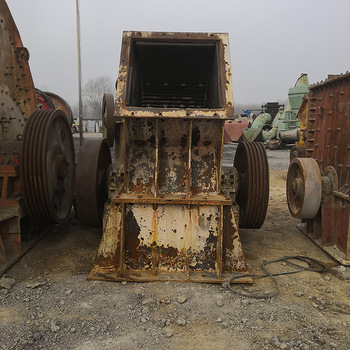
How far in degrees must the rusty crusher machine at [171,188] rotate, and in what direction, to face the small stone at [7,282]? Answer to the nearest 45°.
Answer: approximately 90° to its right

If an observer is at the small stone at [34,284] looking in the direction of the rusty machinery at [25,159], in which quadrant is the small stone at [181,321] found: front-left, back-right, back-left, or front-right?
back-right

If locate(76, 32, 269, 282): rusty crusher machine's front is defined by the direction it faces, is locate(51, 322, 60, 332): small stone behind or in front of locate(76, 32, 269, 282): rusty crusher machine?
in front

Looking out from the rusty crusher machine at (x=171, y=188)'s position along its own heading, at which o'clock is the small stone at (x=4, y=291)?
The small stone is roughly at 2 o'clock from the rusty crusher machine.

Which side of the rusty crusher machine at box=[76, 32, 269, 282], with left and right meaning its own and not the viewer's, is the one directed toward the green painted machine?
back

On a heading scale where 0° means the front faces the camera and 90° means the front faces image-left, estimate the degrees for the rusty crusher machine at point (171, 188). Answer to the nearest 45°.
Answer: approximately 0°

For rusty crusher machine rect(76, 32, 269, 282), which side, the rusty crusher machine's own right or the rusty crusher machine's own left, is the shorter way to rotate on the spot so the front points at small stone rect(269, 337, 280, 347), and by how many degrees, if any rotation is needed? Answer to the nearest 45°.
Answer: approximately 45° to the rusty crusher machine's own left

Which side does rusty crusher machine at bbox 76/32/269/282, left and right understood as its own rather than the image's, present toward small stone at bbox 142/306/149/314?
front

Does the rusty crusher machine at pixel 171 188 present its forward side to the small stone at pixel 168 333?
yes

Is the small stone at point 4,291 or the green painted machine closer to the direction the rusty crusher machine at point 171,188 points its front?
the small stone
